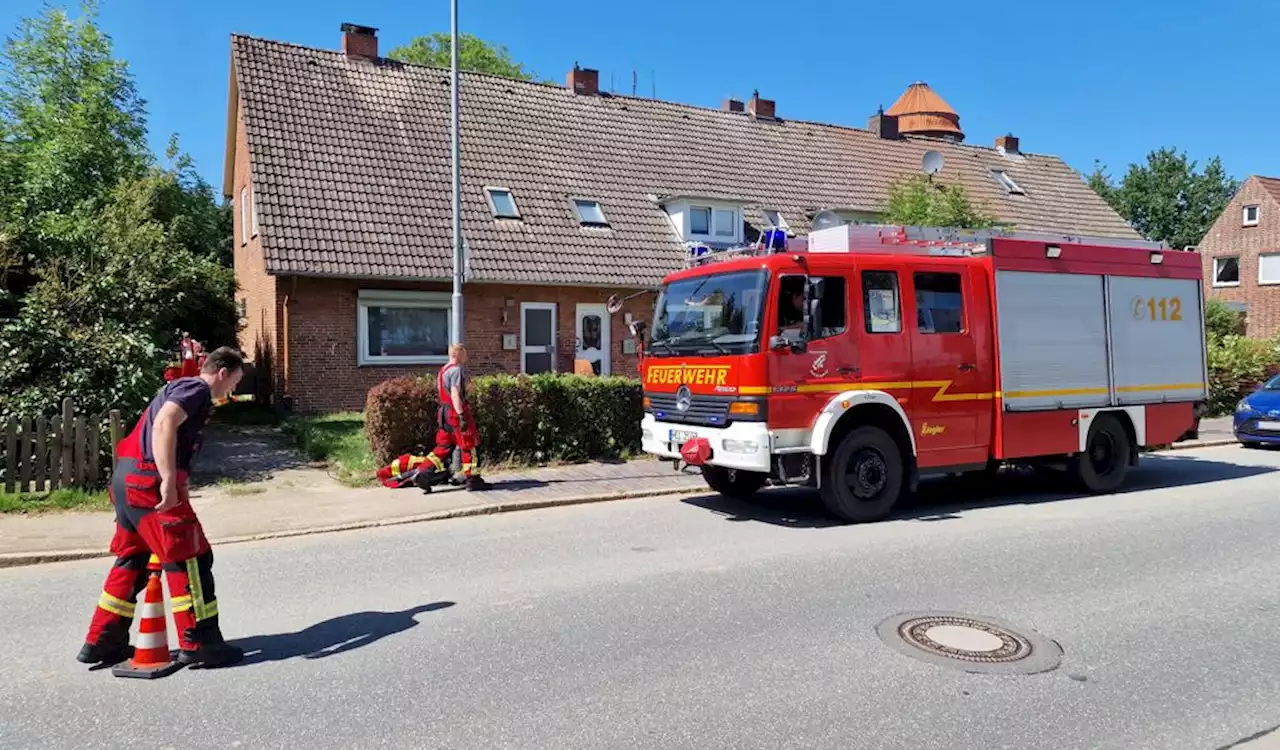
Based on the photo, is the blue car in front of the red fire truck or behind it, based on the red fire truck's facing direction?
behind

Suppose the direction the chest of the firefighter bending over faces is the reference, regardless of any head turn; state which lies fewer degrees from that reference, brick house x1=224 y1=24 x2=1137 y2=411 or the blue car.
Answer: the blue car

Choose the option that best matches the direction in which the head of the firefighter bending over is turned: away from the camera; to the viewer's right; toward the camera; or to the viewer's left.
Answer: to the viewer's right

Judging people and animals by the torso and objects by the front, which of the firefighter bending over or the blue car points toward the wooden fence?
the blue car

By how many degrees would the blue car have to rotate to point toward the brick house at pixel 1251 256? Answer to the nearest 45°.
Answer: approximately 135° to its right

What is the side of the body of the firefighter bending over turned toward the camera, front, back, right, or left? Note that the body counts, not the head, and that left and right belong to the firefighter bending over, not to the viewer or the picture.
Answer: right

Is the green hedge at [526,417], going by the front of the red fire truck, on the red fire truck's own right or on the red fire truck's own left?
on the red fire truck's own right

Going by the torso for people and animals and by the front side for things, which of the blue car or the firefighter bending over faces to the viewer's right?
the firefighter bending over

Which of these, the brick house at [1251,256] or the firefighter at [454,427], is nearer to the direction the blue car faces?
the firefighter

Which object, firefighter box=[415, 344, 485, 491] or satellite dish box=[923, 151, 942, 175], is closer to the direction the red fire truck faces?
the firefighter

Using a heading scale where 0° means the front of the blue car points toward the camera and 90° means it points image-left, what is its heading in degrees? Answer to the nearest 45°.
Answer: approximately 45°

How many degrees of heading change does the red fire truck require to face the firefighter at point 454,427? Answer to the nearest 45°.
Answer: approximately 45° to its right

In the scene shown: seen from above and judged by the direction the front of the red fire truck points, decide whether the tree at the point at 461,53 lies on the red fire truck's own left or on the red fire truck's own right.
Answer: on the red fire truck's own right

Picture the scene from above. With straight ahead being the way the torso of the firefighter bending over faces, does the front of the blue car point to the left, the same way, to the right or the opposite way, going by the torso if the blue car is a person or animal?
the opposite way
